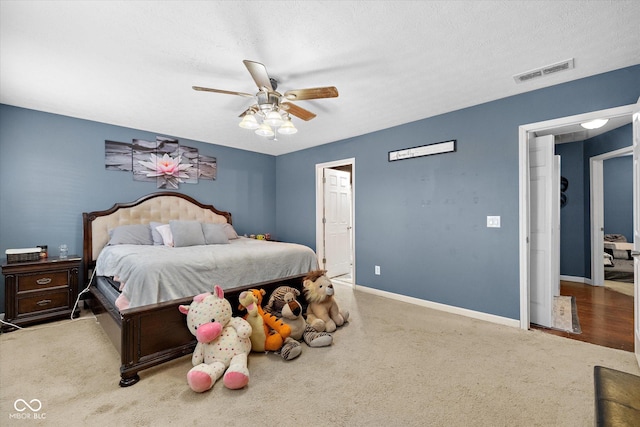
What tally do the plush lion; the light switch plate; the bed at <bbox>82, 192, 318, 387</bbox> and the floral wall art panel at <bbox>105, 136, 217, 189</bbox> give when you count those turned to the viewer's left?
0

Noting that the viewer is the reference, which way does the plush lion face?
facing the viewer and to the right of the viewer

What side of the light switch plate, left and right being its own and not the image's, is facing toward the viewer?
front

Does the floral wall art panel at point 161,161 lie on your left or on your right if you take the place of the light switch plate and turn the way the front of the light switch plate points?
on your right

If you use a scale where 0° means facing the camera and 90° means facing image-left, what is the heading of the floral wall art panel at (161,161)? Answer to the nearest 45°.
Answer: approximately 315°

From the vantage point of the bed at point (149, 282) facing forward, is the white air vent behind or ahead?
ahead

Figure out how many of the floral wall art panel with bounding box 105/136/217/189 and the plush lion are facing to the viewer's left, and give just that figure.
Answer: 0

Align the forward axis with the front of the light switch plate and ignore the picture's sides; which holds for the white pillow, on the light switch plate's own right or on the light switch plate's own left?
on the light switch plate's own right

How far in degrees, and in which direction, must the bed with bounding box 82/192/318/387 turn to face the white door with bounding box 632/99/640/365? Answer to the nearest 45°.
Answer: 0° — it already faces it

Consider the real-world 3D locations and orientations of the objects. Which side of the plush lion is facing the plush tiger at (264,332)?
right

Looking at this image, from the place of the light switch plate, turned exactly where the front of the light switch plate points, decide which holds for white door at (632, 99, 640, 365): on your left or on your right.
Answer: on your left

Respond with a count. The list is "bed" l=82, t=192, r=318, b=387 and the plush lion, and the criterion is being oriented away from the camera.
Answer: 0

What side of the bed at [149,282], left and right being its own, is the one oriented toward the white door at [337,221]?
left

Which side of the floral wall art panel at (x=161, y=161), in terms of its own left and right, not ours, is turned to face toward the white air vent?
front

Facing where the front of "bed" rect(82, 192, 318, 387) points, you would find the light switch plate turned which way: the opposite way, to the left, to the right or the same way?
to the right

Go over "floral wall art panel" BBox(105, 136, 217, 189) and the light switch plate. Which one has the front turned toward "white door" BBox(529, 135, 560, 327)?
the floral wall art panel

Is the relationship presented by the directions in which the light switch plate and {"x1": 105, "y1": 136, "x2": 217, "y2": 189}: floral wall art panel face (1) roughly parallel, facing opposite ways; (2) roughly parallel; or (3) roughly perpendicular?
roughly perpendicular
